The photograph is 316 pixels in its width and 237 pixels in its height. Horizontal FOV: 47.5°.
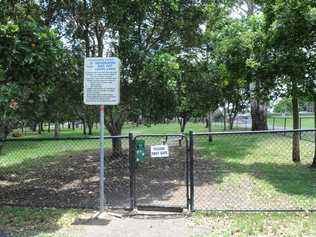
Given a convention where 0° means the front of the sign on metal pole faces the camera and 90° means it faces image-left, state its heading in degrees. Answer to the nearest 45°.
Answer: approximately 0°

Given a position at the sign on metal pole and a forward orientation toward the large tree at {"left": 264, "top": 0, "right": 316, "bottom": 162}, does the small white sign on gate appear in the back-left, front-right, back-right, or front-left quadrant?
front-right

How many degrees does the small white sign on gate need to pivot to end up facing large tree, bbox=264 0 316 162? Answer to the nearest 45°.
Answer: approximately 135° to its left

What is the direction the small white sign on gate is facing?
toward the camera

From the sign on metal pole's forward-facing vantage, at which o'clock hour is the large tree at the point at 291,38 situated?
The large tree is roughly at 8 o'clock from the sign on metal pole.

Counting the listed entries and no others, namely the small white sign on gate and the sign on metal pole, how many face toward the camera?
2
